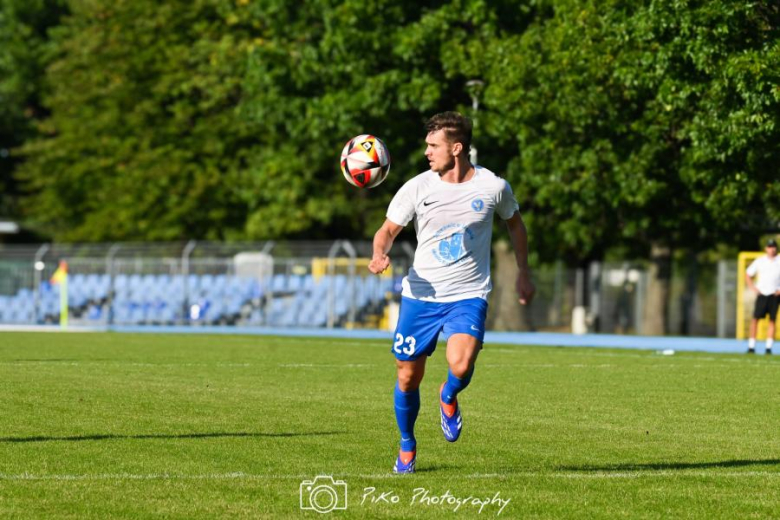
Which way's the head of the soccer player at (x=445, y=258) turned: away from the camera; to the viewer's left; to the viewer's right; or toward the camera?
to the viewer's left

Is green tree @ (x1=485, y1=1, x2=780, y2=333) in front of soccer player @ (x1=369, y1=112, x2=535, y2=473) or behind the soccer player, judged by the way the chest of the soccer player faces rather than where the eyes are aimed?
behind

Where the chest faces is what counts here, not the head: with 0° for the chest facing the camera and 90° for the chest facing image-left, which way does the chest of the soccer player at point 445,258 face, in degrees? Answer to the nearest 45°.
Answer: approximately 0°

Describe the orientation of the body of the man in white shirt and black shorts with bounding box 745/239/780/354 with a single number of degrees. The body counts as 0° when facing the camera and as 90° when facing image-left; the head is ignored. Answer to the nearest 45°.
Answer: approximately 0°

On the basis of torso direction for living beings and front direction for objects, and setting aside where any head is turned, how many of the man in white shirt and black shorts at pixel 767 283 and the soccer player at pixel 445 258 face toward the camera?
2

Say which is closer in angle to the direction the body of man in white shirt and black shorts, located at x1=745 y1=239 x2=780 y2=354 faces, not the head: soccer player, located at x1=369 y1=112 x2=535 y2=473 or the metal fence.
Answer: the soccer player

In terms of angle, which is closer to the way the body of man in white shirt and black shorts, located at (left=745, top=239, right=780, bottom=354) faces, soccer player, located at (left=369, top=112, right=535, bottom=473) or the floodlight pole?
the soccer player

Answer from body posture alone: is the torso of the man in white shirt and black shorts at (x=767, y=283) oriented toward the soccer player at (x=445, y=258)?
yes

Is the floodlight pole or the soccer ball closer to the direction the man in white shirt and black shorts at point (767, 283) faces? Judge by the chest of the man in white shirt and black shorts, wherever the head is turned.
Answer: the soccer ball

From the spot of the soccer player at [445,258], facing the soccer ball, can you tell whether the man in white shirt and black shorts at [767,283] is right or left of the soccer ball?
right

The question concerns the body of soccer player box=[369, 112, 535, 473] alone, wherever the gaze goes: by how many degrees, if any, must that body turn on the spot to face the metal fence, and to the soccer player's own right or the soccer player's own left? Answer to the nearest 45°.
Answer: approximately 180°
